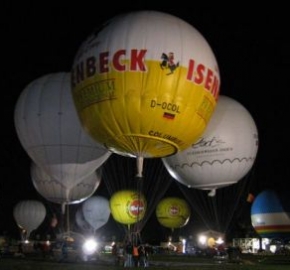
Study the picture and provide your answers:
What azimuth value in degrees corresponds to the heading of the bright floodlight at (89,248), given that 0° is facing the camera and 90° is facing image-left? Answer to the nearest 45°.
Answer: approximately 0°

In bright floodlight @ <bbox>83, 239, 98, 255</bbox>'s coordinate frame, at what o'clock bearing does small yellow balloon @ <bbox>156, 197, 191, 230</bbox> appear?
The small yellow balloon is roughly at 7 o'clock from the bright floodlight.

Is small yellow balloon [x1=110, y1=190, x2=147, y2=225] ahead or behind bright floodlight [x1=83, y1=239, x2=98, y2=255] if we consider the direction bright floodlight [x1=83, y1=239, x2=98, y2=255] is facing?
behind

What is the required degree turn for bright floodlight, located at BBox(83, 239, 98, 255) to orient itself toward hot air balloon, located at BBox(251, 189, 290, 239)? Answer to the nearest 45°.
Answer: approximately 135° to its left

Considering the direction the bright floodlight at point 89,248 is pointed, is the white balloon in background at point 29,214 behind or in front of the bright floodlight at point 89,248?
behind

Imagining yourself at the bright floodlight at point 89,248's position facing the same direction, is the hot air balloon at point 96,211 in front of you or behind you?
behind
